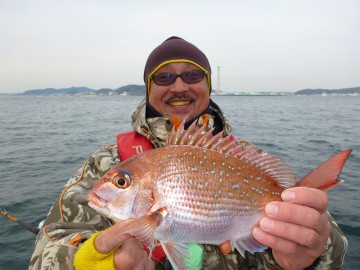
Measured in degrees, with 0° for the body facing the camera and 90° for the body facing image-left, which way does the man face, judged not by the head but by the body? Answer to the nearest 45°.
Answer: approximately 0°

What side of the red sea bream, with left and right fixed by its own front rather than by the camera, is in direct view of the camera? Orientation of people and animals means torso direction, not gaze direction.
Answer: left
